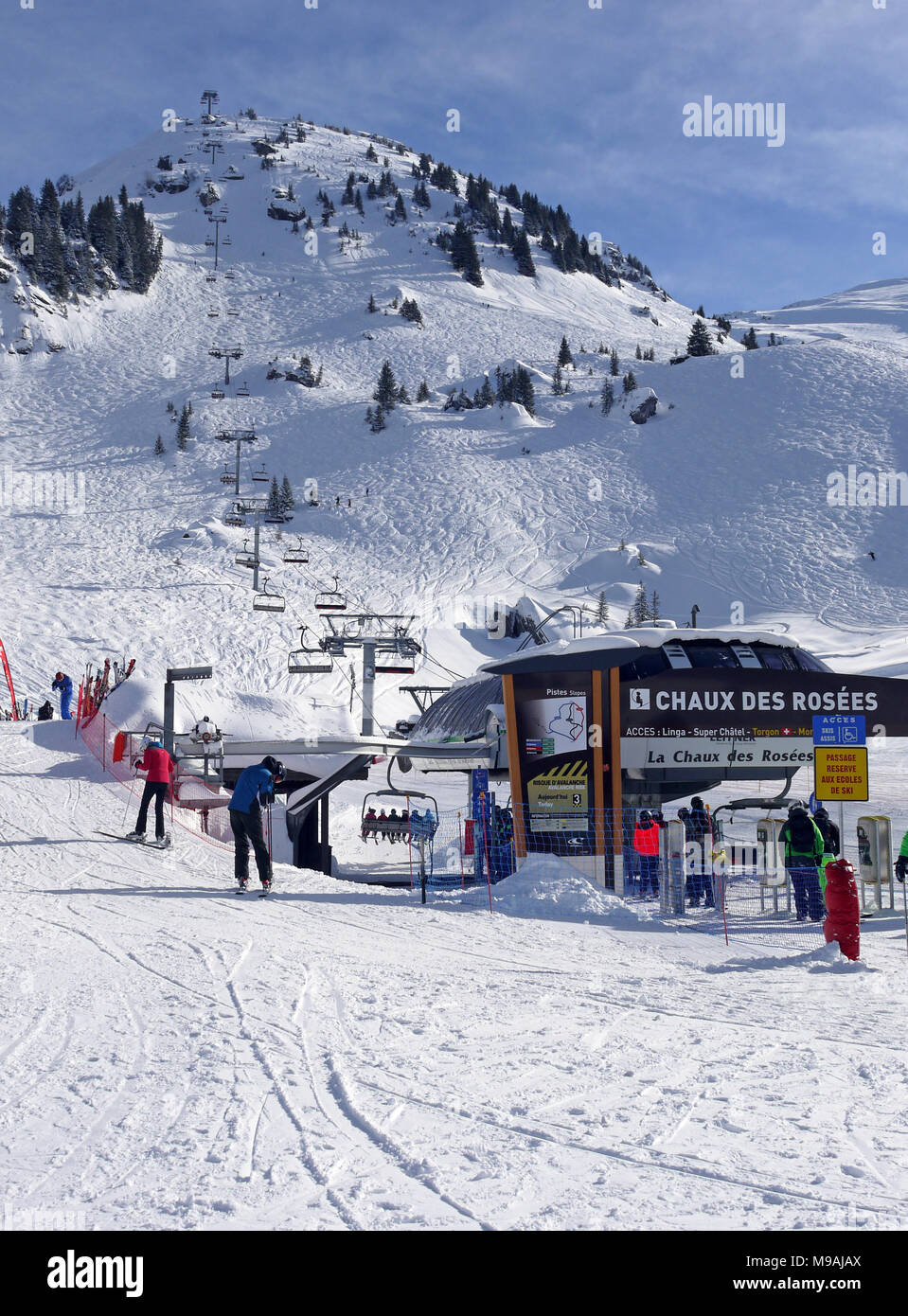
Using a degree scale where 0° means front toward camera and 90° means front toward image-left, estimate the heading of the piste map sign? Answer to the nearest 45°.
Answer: approximately 0°

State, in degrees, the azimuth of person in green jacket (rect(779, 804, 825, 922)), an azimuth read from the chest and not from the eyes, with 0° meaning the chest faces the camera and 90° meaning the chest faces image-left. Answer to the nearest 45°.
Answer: approximately 180°

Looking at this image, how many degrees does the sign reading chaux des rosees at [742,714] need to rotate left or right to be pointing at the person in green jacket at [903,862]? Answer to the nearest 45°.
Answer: approximately 45° to its left

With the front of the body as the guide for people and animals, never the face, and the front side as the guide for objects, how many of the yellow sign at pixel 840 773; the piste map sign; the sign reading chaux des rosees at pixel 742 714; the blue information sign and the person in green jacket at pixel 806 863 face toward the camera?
4

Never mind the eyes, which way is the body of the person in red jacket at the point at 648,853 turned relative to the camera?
away from the camera

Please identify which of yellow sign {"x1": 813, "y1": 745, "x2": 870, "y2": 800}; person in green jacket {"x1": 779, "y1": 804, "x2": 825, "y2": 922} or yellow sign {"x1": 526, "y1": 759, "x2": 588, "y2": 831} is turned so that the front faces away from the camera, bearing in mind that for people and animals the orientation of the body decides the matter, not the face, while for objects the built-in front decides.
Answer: the person in green jacket

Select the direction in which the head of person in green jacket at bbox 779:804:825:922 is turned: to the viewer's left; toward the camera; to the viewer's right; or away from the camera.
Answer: away from the camera
